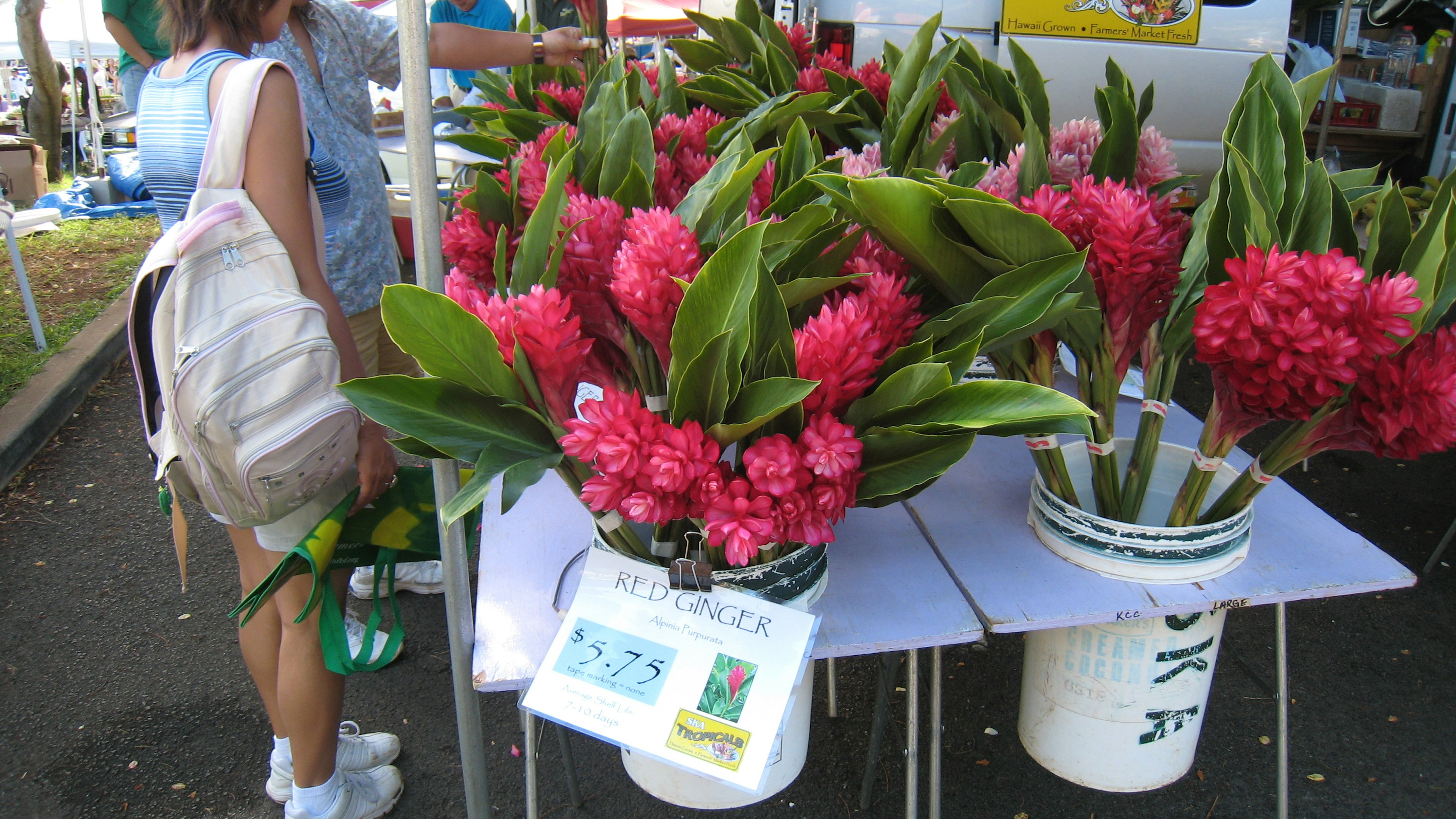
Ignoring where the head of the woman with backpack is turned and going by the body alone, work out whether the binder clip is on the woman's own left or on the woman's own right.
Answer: on the woman's own right

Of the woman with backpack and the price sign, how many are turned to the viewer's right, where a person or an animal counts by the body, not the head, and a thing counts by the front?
1

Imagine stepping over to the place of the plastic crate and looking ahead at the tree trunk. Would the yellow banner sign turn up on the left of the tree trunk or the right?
left

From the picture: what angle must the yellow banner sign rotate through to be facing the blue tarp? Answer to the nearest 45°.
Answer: approximately 90° to its right

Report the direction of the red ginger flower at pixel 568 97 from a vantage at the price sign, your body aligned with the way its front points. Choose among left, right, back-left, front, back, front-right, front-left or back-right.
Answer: back

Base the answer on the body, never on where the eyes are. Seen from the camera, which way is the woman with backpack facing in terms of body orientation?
to the viewer's right
